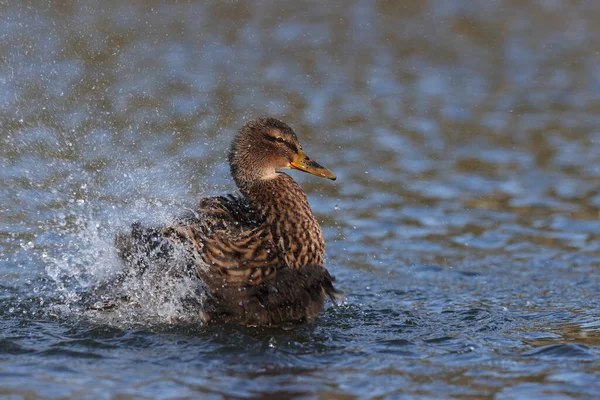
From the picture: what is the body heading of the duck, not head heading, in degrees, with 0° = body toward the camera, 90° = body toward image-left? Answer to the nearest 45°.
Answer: approximately 270°
